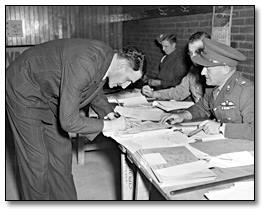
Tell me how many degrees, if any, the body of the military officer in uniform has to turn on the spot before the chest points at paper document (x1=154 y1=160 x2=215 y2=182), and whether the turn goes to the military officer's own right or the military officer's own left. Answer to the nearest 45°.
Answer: approximately 45° to the military officer's own left

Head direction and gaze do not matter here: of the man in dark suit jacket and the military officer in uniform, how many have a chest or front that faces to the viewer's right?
1

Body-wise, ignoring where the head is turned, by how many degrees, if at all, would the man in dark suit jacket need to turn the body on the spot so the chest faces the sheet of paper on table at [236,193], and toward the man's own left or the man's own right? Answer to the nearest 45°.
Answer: approximately 45° to the man's own right

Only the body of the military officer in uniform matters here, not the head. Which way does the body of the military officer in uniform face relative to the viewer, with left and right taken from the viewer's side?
facing the viewer and to the left of the viewer

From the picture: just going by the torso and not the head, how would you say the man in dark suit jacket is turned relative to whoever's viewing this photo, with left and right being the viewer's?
facing to the right of the viewer

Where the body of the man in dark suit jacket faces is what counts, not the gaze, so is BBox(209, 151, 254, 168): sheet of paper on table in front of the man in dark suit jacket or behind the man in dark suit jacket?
in front

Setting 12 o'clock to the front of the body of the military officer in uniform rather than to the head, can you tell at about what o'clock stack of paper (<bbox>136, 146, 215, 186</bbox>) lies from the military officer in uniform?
The stack of paper is roughly at 11 o'clock from the military officer in uniform.

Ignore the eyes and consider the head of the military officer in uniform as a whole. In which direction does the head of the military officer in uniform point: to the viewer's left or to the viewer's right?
to the viewer's left
